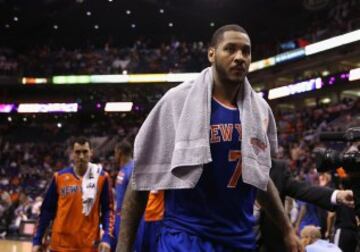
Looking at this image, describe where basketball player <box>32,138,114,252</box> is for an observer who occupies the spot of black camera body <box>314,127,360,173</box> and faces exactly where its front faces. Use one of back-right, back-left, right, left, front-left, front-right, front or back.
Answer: front-right

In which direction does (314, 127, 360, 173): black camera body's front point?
to the viewer's left

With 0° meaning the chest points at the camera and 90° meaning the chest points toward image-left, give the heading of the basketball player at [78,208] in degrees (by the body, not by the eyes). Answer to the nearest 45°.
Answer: approximately 0°

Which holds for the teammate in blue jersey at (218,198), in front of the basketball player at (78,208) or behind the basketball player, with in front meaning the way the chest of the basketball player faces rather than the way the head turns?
in front

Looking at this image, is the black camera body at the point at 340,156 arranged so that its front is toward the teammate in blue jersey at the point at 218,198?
yes

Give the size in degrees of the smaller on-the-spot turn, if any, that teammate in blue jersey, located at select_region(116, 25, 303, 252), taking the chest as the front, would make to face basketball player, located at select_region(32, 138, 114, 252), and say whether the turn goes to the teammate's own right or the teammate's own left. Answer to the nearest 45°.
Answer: approximately 180°

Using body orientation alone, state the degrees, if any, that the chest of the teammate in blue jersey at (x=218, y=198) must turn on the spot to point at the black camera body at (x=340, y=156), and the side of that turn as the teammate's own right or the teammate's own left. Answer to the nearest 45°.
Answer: approximately 45° to the teammate's own left

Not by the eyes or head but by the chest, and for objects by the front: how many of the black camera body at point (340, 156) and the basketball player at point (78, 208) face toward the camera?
1

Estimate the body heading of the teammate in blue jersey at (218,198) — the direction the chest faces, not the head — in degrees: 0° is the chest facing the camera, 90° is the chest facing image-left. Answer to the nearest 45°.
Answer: approximately 315°
